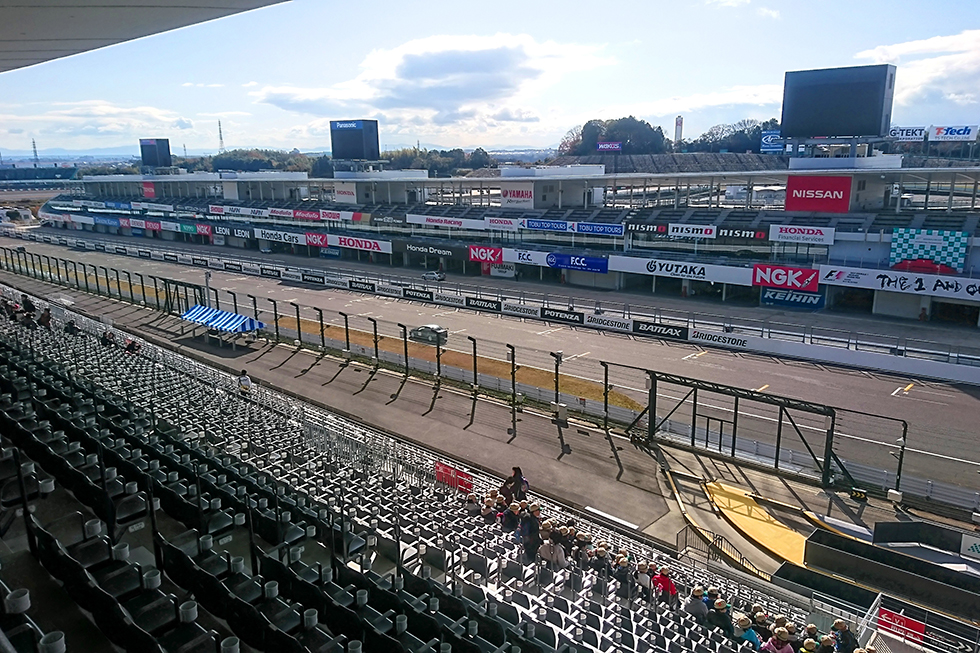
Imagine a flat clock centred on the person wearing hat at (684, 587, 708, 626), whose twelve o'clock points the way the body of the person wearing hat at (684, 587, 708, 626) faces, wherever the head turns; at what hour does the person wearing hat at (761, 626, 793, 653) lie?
the person wearing hat at (761, 626, 793, 653) is roughly at 3 o'clock from the person wearing hat at (684, 587, 708, 626).

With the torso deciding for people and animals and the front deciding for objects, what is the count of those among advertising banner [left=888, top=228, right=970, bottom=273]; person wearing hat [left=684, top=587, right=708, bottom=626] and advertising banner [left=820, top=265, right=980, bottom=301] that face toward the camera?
2

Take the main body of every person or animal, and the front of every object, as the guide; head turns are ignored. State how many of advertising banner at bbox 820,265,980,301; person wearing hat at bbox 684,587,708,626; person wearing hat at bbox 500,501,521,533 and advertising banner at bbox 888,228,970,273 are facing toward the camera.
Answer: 2

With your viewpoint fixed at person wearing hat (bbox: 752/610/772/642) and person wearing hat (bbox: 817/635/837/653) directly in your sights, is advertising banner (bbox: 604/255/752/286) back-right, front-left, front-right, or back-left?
back-left

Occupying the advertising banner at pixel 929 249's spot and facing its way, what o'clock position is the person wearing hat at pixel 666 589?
The person wearing hat is roughly at 12 o'clock from the advertising banner.

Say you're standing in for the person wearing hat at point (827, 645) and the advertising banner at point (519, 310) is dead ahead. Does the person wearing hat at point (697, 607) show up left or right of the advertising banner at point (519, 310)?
left
